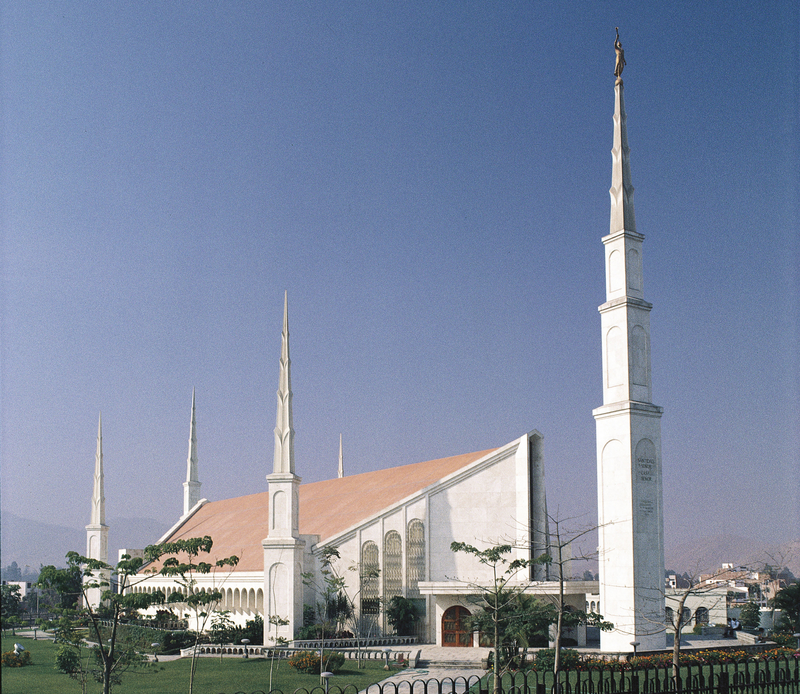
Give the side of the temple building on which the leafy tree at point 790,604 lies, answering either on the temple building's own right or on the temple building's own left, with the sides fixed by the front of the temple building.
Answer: on the temple building's own left

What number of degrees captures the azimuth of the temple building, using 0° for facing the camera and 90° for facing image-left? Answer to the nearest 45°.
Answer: approximately 315°

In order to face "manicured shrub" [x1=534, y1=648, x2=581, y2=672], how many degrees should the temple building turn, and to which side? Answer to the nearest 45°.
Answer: approximately 45° to its right
